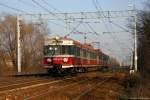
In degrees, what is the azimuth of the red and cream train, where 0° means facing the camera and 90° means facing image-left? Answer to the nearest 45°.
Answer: approximately 45°
